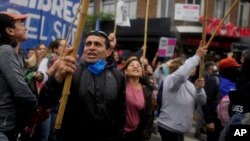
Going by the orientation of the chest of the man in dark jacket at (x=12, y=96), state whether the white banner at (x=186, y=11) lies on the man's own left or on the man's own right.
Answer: on the man's own left

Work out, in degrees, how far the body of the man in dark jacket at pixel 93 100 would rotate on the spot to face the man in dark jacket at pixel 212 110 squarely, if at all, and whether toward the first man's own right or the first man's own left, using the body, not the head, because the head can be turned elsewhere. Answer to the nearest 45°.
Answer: approximately 135° to the first man's own left

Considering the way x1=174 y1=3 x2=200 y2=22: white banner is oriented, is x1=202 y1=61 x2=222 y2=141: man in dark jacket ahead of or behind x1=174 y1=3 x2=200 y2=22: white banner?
ahead

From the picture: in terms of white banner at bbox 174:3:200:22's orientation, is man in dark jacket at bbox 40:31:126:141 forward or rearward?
forward

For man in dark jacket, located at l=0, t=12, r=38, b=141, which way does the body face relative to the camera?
to the viewer's right

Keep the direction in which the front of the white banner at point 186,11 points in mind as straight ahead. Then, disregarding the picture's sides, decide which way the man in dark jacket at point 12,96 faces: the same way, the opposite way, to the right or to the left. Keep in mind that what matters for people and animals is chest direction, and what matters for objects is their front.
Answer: to the left

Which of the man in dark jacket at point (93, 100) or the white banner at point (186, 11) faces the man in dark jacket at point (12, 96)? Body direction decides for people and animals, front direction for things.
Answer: the white banner

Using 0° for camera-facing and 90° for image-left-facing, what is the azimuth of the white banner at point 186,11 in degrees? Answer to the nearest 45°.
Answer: approximately 0°

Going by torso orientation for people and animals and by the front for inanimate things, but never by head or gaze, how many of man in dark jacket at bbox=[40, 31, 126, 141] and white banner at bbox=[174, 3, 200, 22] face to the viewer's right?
0

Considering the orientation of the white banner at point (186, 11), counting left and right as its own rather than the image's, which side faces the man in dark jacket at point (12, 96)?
front

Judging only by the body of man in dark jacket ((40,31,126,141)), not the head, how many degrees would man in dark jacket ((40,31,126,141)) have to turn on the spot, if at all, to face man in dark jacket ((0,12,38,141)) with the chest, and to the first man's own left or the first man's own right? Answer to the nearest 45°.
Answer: approximately 90° to the first man's own right
